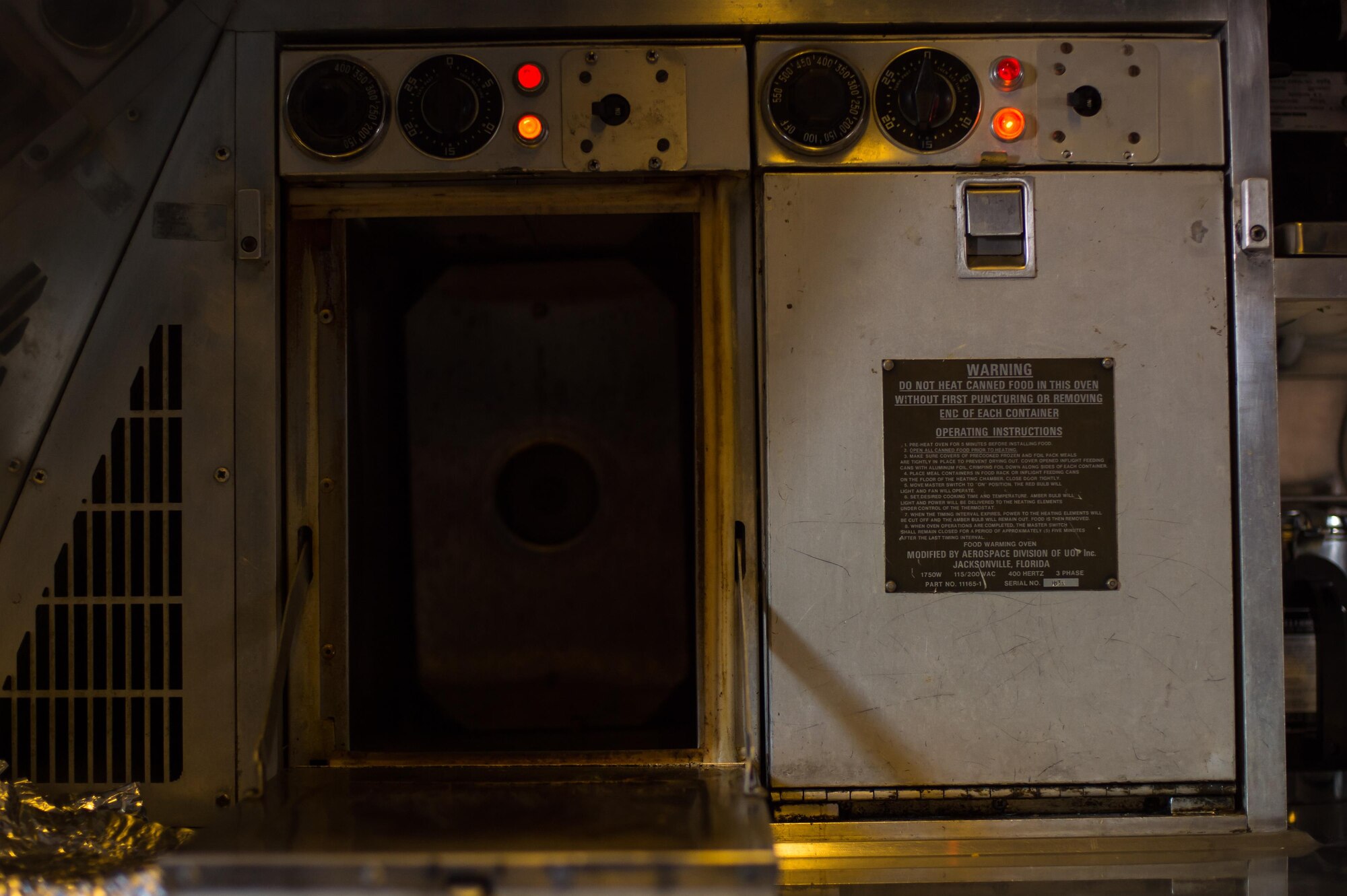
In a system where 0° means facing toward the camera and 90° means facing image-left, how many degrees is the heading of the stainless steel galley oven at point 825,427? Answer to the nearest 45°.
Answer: approximately 0°

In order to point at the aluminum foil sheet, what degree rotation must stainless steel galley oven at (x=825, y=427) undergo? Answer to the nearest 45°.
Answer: approximately 90° to its right
